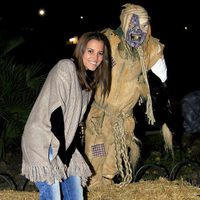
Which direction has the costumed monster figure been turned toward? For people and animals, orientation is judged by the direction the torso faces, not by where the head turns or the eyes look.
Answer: toward the camera

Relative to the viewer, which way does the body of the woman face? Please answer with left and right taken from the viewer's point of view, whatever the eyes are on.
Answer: facing the viewer and to the right of the viewer

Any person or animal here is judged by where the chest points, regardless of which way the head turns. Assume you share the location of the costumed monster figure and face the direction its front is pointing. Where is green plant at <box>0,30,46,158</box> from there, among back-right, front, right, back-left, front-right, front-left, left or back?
back-right

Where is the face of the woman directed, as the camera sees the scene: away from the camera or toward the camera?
toward the camera

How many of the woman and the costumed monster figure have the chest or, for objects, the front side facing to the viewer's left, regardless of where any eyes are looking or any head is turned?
0

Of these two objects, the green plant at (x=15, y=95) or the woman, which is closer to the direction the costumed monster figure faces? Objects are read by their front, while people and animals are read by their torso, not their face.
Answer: the woman

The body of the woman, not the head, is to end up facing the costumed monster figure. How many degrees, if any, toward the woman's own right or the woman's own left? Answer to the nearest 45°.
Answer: approximately 90° to the woman's own left

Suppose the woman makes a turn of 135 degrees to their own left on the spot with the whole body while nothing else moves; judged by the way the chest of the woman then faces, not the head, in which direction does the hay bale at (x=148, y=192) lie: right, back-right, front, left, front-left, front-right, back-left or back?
front-right

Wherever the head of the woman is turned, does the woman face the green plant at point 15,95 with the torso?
no
